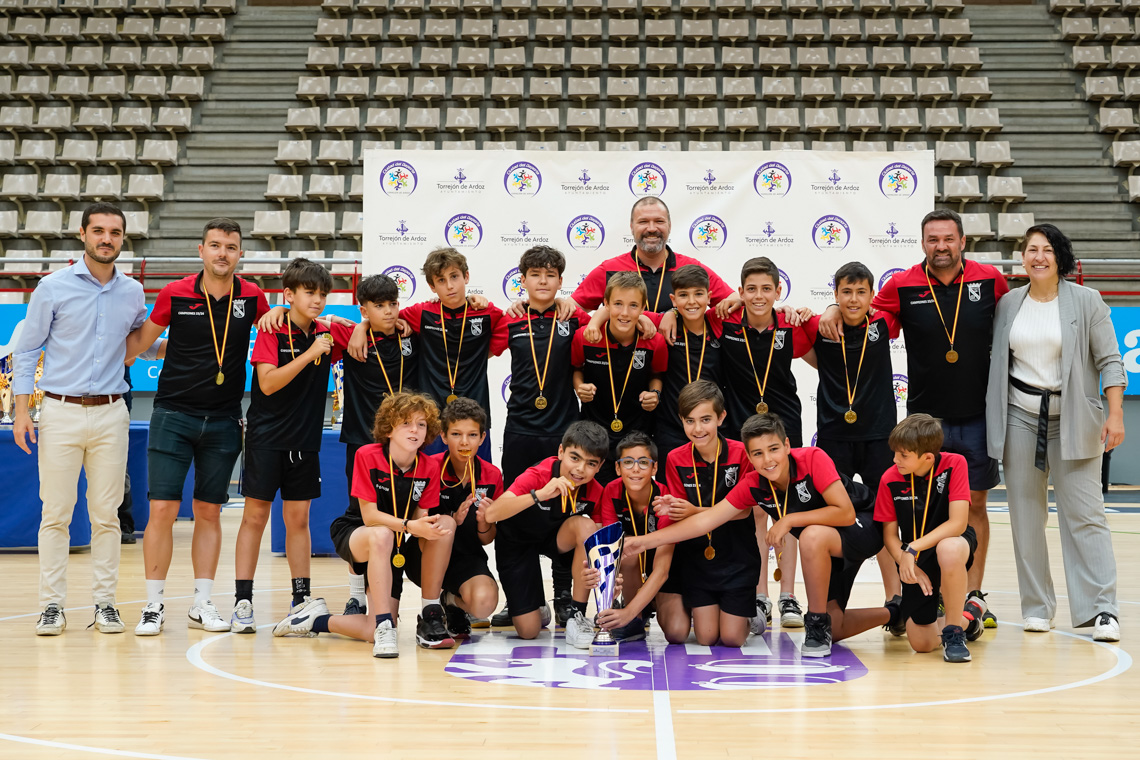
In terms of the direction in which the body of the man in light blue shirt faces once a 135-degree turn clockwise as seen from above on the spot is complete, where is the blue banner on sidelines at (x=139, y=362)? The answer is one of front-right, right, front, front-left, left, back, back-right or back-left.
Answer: front-right

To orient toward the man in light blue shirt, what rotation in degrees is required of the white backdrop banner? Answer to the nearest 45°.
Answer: approximately 45° to its right

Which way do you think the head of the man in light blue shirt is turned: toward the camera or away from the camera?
toward the camera

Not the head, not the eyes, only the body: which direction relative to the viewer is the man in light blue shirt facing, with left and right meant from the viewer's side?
facing the viewer

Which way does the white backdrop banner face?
toward the camera

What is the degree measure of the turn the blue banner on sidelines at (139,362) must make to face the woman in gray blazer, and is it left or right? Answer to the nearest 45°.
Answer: approximately 45° to its left

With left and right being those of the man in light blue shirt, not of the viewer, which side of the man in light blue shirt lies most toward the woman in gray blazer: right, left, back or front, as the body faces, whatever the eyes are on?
left
